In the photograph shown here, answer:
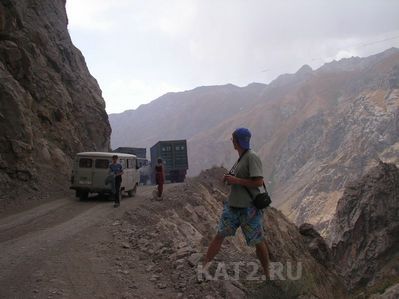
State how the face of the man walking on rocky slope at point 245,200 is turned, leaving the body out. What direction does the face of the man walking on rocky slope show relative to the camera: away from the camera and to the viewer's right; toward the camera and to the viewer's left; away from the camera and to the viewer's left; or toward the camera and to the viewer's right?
away from the camera and to the viewer's left

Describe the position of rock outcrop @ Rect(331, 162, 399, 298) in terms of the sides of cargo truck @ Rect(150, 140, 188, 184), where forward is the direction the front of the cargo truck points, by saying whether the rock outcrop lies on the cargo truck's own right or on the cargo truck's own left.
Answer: on the cargo truck's own right

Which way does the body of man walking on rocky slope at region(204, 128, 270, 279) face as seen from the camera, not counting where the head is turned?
to the viewer's left

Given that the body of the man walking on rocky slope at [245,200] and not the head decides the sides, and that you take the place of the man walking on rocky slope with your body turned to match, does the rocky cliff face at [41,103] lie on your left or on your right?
on your right

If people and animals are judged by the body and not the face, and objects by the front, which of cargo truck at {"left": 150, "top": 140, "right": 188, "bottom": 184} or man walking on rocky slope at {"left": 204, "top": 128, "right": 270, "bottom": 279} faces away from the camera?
the cargo truck

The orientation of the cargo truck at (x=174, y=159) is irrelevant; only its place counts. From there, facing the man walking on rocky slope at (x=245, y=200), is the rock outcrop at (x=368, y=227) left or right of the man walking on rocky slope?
left

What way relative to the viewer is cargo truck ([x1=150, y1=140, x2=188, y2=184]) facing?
away from the camera

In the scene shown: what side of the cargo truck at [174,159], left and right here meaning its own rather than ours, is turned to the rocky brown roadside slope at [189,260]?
back

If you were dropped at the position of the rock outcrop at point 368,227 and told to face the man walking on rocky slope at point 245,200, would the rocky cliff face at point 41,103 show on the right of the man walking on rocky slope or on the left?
right
